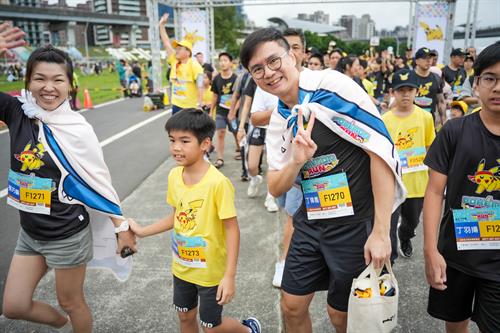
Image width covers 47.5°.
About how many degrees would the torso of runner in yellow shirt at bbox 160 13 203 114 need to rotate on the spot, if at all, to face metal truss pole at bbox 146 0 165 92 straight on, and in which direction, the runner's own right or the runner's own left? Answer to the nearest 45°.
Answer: approximately 135° to the runner's own right

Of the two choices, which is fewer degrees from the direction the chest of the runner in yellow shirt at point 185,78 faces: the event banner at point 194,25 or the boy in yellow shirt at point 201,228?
the boy in yellow shirt

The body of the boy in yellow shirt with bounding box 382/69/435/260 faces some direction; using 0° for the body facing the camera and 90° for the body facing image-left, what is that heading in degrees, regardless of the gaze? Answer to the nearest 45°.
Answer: approximately 0°

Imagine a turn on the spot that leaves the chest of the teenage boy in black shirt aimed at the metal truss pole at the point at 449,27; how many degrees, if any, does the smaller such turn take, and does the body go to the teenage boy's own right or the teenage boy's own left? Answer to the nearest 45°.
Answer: approximately 180°

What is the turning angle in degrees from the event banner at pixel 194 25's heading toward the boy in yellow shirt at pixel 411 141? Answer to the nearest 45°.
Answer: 0° — it already faces them

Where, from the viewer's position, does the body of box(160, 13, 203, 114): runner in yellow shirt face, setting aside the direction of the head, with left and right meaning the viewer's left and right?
facing the viewer and to the left of the viewer

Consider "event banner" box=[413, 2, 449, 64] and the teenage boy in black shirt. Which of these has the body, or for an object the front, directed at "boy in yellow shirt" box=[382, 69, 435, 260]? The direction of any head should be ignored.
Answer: the event banner

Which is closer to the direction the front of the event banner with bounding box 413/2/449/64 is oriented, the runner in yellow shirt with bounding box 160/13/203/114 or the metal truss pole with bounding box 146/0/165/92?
the runner in yellow shirt

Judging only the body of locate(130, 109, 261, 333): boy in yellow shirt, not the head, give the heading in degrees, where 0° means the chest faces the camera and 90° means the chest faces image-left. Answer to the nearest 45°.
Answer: approximately 45°

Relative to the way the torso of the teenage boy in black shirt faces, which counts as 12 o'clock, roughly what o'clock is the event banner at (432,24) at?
The event banner is roughly at 6 o'clock from the teenage boy in black shirt.
